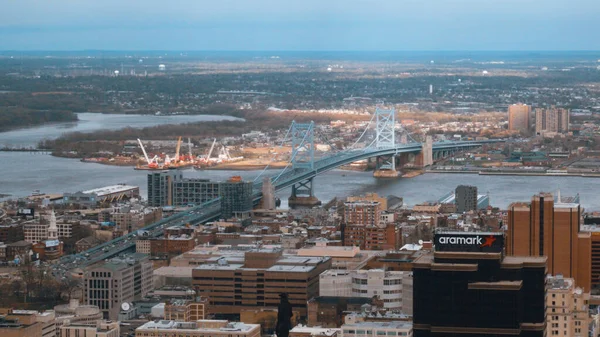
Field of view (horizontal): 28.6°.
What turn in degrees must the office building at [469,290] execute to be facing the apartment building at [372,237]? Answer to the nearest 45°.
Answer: approximately 180°

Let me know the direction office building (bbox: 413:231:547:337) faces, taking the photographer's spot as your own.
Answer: facing the viewer

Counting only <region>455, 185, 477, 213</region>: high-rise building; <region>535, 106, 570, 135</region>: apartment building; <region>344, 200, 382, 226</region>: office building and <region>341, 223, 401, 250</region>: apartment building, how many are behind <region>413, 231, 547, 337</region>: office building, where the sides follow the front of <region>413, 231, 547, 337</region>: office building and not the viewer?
4

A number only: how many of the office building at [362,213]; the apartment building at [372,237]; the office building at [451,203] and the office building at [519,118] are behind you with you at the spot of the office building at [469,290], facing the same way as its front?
4

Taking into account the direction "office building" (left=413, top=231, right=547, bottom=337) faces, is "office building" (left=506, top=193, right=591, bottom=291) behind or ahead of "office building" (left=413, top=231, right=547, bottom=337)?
behind

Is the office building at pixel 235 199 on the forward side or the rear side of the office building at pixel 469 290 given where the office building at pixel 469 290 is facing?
on the rear side

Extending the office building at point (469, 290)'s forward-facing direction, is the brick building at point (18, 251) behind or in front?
behind

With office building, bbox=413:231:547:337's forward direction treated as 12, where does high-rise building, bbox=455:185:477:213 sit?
The high-rise building is roughly at 6 o'clock from the office building.

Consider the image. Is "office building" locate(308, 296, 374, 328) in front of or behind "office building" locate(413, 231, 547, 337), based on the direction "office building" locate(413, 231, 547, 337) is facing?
behind

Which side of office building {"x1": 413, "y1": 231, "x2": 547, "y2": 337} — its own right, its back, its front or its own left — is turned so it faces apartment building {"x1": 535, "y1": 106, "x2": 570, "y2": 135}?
back

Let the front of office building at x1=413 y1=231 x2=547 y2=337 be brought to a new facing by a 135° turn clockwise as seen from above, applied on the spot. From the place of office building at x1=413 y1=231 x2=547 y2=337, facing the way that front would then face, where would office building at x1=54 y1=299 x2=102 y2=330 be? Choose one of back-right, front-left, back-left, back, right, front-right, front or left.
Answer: front

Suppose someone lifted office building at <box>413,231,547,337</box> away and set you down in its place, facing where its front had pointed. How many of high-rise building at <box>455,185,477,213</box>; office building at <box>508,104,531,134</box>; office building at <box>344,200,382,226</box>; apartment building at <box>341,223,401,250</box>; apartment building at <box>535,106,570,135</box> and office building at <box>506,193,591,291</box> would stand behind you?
6
